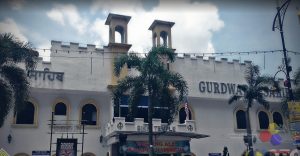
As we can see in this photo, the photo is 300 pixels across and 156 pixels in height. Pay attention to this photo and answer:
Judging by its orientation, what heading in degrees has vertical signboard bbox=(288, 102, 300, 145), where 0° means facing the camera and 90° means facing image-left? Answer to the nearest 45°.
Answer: approximately 0°

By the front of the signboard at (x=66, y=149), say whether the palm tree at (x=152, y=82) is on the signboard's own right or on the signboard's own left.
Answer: on the signboard's own left

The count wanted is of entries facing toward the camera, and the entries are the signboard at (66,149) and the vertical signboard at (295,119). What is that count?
2

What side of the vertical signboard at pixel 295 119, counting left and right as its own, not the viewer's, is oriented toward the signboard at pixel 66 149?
right

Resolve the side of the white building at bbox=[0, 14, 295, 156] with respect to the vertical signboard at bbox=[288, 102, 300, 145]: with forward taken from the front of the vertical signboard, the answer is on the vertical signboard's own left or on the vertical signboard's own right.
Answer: on the vertical signboard's own right

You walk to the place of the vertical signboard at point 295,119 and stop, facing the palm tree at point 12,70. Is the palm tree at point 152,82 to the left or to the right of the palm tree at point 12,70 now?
right

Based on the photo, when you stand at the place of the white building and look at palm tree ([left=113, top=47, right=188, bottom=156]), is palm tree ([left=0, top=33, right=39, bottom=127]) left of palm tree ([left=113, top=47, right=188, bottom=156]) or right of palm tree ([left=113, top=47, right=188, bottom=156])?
right
